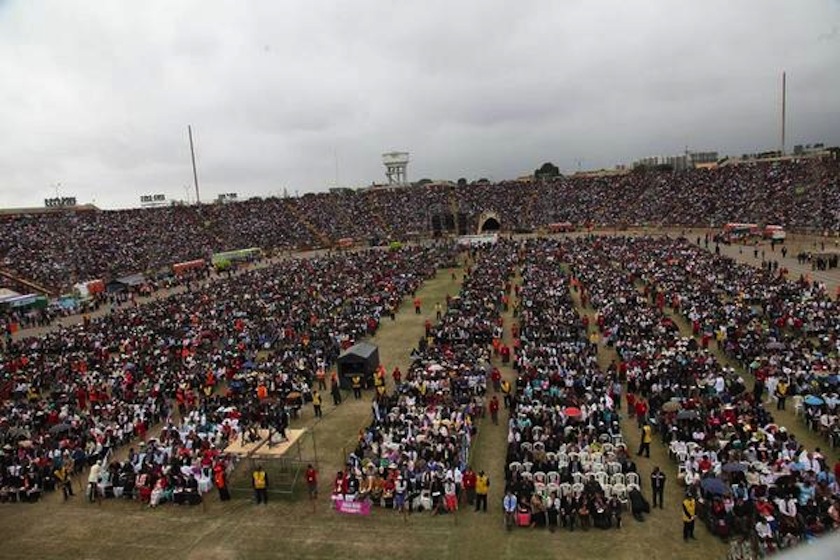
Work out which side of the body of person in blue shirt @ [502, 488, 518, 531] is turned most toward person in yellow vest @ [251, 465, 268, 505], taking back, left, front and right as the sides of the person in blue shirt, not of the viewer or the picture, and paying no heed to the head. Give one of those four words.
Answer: right

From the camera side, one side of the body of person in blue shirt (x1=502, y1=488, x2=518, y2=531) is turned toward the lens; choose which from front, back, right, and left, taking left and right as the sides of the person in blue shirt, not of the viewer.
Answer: front

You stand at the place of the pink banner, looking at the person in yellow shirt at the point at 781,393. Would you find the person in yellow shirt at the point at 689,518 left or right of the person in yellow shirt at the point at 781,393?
right

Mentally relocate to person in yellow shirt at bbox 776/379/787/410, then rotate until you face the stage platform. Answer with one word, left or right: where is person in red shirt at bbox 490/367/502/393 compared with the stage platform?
right

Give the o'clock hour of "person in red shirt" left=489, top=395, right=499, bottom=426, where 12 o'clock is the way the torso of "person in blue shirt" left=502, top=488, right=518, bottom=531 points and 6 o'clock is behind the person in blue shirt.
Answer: The person in red shirt is roughly at 6 o'clock from the person in blue shirt.

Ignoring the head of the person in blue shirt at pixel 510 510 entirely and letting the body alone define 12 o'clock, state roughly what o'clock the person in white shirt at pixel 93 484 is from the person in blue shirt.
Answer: The person in white shirt is roughly at 3 o'clock from the person in blue shirt.

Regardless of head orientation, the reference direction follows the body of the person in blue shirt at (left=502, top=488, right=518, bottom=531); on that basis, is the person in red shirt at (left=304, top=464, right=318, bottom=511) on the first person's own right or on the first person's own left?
on the first person's own right

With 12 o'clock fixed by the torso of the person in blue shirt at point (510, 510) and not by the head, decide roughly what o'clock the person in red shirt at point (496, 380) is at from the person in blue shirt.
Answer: The person in red shirt is roughly at 6 o'clock from the person in blue shirt.

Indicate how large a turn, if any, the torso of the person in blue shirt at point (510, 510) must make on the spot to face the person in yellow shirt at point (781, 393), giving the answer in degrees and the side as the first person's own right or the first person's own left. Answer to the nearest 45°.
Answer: approximately 135° to the first person's own left

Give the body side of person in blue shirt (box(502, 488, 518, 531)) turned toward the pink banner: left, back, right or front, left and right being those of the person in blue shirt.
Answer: right

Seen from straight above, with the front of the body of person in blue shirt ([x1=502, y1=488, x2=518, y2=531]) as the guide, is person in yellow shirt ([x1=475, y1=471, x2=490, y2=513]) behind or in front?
behind

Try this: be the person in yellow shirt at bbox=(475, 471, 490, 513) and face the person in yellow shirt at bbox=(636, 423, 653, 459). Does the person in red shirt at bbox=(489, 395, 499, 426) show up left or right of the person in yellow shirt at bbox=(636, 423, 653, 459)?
left

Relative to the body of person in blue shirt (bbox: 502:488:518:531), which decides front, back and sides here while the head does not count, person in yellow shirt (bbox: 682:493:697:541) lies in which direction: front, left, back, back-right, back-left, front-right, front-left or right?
left

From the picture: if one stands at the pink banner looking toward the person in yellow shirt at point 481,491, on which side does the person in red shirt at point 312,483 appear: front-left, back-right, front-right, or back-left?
back-left

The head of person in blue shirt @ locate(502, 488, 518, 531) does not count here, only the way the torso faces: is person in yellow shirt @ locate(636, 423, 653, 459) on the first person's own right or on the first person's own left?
on the first person's own left
